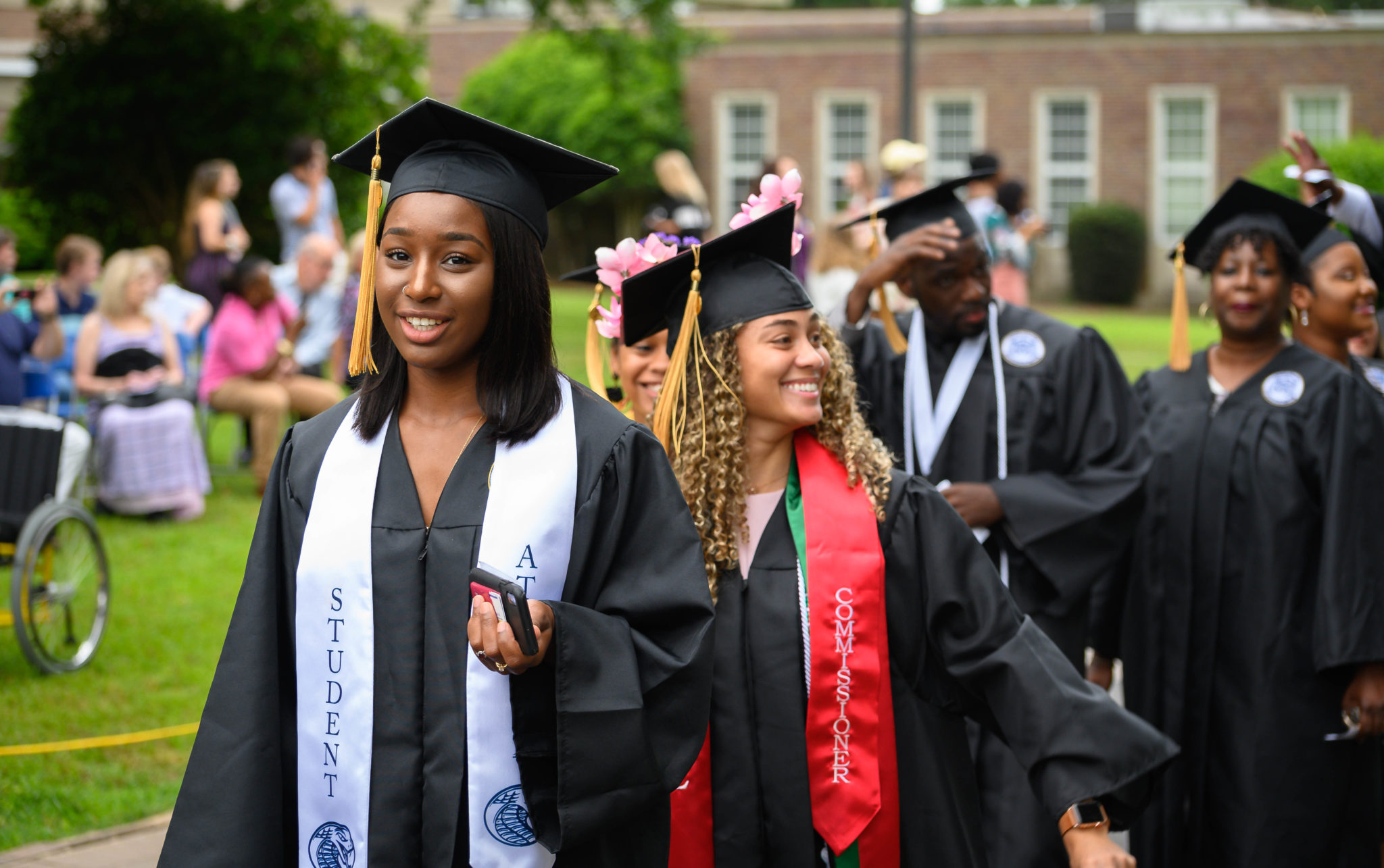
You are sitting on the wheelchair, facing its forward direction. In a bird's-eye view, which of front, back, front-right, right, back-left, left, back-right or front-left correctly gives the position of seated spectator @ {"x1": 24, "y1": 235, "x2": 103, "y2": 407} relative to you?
front-left

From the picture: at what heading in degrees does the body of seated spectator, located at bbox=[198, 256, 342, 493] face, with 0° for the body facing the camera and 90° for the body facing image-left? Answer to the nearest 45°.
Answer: approximately 315°

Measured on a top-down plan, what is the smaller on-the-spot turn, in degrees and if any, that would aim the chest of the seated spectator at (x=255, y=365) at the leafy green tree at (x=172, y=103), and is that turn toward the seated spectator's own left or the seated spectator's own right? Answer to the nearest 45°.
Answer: approximately 135° to the seated spectator's own left

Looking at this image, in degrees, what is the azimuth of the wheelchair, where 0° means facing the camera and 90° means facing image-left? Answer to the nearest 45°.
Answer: approximately 225°

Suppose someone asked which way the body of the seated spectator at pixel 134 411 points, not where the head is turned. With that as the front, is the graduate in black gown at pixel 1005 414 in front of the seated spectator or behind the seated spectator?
in front

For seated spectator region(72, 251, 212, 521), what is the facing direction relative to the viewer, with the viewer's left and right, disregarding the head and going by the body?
facing the viewer and to the right of the viewer

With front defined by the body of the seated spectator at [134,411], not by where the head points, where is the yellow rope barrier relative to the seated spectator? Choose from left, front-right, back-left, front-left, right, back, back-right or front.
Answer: front-right

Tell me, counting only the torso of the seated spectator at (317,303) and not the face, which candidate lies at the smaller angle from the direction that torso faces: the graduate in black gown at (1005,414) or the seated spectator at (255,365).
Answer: the graduate in black gown
